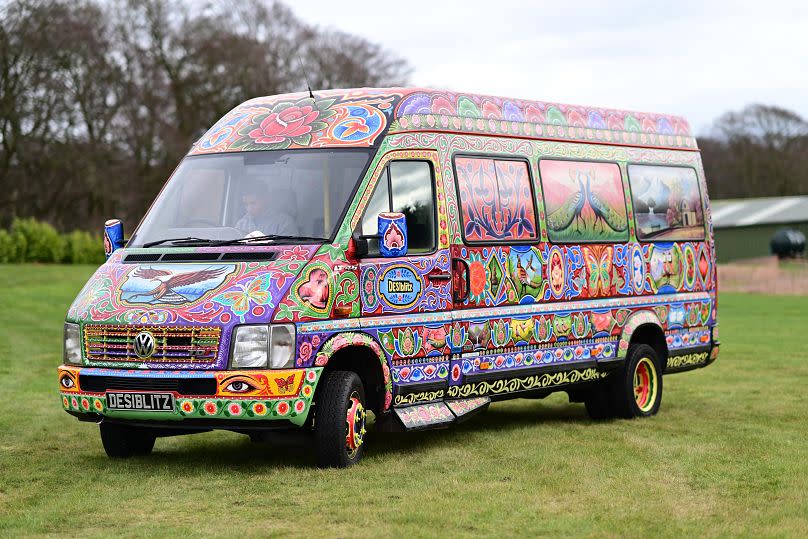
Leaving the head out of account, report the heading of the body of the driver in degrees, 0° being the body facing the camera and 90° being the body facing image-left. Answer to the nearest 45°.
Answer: approximately 45°

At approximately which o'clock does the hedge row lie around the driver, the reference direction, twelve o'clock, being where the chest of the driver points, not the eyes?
The hedge row is roughly at 4 o'clock from the driver.

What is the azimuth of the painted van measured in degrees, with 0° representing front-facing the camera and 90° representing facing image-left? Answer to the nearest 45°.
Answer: approximately 45°

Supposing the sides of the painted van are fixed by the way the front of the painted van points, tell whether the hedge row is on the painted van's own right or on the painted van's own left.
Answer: on the painted van's own right
